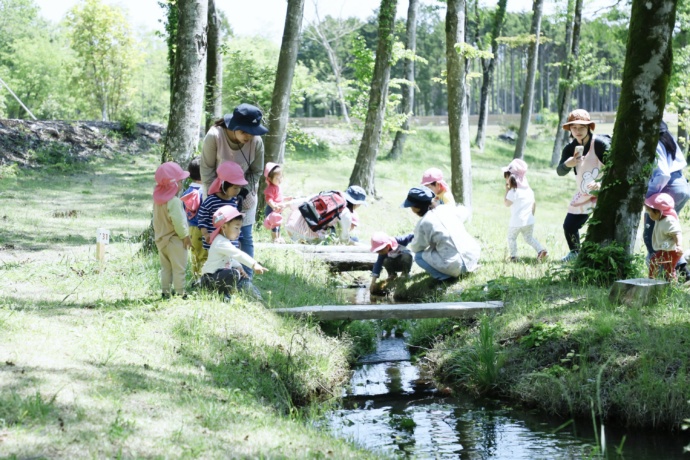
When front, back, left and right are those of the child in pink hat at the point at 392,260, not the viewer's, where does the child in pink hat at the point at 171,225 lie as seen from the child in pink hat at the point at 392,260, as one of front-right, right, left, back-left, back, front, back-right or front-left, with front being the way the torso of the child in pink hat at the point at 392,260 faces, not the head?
front

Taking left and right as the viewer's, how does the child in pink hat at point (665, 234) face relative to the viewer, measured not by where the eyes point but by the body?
facing the viewer and to the left of the viewer

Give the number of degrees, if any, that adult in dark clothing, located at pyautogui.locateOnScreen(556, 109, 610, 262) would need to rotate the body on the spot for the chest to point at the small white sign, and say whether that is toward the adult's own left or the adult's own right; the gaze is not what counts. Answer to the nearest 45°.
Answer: approximately 45° to the adult's own right

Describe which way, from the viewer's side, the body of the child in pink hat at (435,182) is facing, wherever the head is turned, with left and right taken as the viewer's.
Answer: facing to the left of the viewer

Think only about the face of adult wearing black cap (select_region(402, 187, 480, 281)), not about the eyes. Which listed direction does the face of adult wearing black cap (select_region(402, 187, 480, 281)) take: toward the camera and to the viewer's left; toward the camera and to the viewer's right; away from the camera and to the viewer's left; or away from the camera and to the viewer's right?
away from the camera and to the viewer's left

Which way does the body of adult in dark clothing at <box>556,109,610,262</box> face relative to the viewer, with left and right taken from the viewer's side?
facing the viewer

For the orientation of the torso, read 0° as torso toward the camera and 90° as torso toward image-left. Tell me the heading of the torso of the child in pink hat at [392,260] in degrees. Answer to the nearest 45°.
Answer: approximately 45°

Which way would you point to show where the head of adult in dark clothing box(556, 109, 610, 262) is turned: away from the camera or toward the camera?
toward the camera

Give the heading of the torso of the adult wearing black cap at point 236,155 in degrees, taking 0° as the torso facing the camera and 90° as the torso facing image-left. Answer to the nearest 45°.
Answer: approximately 315°

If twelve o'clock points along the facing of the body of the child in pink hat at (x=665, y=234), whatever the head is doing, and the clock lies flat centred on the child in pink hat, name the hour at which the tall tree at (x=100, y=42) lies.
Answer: The tall tree is roughly at 3 o'clock from the child in pink hat.

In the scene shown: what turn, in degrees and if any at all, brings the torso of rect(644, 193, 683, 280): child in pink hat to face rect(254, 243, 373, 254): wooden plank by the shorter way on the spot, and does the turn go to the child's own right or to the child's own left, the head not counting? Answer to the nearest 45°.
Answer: approximately 45° to the child's own right
